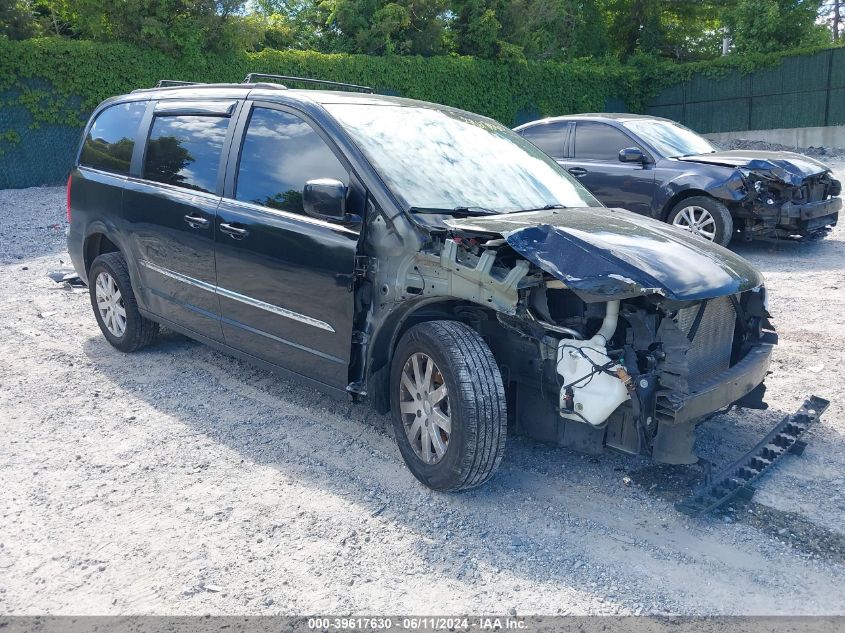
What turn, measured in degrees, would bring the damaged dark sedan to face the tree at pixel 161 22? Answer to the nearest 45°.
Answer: approximately 180°

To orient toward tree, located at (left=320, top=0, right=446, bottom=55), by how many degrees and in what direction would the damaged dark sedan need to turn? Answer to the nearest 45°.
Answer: approximately 180°

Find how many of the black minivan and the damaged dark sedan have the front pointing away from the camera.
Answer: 0

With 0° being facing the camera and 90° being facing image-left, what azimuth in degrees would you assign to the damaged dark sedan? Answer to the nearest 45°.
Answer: approximately 315°

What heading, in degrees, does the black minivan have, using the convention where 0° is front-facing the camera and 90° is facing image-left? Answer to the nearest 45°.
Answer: approximately 315°

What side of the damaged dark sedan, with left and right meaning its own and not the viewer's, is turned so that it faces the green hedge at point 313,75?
back

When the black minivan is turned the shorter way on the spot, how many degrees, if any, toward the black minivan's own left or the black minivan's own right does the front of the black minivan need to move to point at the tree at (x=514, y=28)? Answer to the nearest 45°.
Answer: approximately 135° to the black minivan's own left

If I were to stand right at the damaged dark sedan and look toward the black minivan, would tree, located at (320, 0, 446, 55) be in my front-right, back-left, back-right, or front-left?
back-right
